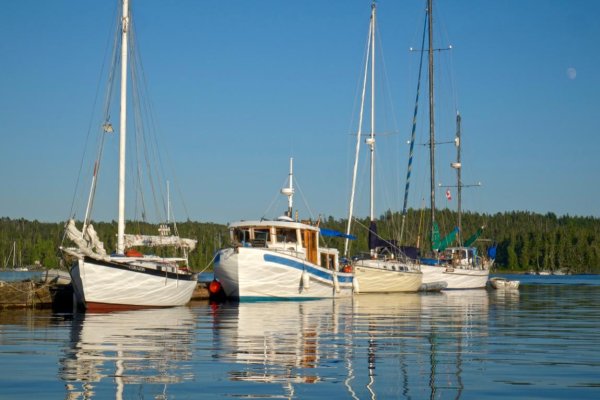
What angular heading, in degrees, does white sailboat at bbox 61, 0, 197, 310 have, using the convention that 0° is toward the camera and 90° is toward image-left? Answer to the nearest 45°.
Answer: approximately 45°
